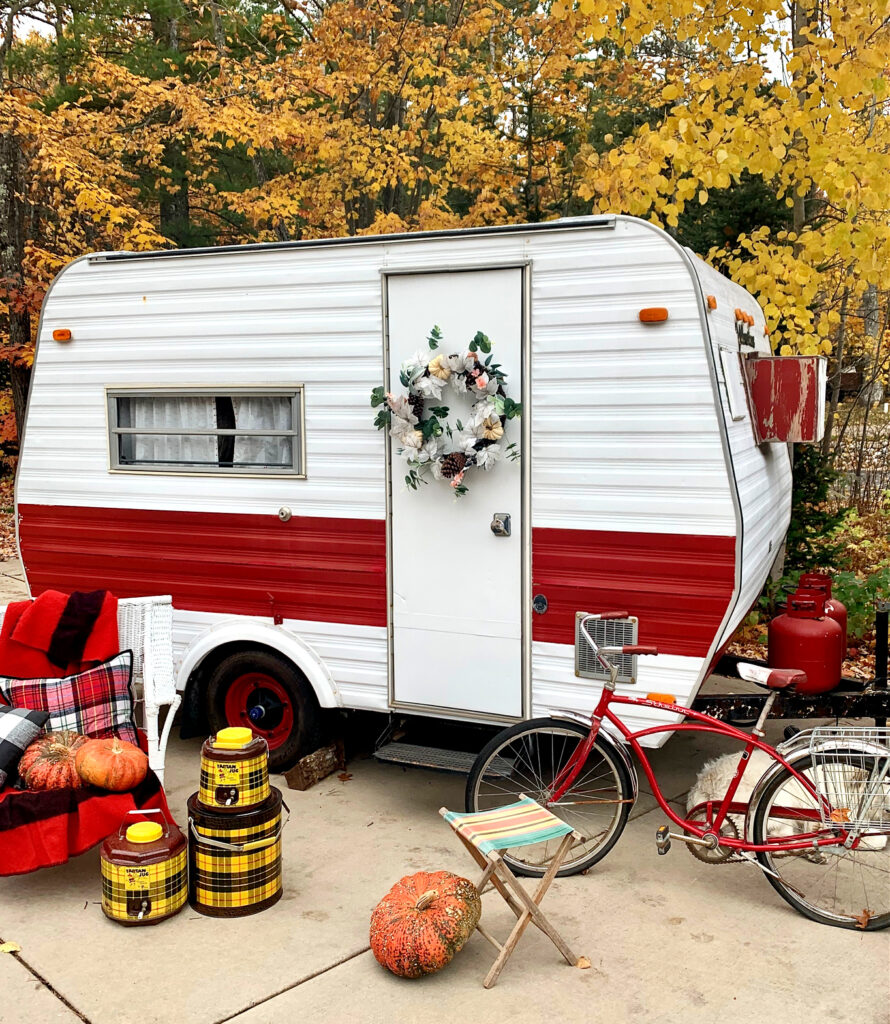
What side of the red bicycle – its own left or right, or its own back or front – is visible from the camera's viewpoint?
left

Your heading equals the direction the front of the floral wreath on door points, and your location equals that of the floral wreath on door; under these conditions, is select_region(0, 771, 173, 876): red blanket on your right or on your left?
on your right

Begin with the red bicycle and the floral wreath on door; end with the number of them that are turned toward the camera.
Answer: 1

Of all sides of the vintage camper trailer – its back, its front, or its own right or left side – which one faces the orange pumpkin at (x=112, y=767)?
right

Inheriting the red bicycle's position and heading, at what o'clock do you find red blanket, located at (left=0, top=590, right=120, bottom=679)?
The red blanket is roughly at 12 o'clock from the red bicycle.

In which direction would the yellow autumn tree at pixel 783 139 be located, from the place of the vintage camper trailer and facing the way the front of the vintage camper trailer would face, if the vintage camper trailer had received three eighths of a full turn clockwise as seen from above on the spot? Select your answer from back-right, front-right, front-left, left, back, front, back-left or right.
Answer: back-right

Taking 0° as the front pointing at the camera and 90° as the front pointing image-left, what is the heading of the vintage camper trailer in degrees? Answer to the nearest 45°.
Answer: approximately 315°

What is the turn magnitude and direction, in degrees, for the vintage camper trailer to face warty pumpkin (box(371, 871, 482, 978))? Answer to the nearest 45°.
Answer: approximately 45° to its right

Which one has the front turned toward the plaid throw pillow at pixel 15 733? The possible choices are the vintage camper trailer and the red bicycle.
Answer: the red bicycle

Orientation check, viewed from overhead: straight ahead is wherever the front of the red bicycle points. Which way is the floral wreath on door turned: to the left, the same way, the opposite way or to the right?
to the left
